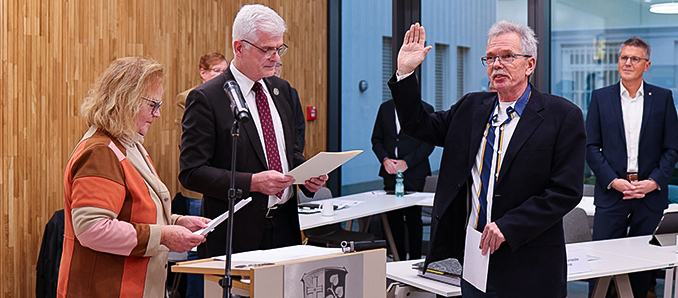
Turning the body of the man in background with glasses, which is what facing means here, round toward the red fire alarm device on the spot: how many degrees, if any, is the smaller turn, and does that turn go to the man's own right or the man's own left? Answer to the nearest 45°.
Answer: approximately 135° to the man's own right

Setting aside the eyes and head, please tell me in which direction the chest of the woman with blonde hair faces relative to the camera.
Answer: to the viewer's right

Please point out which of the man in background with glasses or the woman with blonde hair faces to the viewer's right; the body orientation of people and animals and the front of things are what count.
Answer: the woman with blonde hair

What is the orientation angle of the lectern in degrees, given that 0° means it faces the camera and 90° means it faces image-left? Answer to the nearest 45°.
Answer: approximately 315°

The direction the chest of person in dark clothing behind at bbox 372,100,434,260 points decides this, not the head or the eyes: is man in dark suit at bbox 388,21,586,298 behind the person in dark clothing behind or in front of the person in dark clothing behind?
in front

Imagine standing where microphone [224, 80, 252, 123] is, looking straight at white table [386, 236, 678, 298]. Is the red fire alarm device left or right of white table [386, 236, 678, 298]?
left

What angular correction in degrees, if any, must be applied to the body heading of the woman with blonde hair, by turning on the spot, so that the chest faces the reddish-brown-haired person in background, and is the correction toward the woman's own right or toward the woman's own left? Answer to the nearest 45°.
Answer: approximately 90° to the woman's own left

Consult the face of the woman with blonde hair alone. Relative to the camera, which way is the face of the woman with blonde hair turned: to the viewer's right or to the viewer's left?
to the viewer's right
